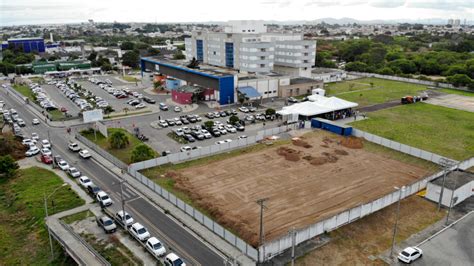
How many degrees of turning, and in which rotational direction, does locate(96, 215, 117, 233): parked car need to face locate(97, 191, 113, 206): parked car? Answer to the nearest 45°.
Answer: approximately 135° to its left

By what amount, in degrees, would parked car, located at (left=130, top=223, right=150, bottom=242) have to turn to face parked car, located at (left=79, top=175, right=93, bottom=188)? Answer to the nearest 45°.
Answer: approximately 180°

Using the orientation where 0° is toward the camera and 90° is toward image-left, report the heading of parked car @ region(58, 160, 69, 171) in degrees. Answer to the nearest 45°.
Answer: approximately 315°

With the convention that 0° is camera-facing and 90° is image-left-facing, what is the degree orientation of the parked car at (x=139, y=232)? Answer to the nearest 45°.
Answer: approximately 315°

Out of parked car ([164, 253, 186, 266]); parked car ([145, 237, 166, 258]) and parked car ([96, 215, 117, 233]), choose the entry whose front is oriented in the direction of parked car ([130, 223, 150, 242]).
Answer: parked car ([96, 215, 117, 233])

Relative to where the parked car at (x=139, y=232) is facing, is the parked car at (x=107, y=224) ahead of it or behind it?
behind

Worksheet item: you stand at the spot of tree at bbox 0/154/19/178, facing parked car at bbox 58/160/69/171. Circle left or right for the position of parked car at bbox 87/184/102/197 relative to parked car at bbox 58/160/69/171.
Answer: right

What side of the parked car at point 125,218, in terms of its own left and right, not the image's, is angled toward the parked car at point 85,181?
back

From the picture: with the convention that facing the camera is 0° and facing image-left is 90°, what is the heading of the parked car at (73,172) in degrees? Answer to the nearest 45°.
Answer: approximately 315°

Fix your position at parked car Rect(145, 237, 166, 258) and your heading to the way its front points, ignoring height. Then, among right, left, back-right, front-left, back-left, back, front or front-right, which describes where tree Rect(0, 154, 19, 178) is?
back

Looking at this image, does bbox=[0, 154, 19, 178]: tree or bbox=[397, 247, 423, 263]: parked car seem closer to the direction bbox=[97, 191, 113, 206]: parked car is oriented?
the parked car

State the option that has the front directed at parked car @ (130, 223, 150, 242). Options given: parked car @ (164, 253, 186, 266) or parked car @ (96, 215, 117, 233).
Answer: parked car @ (96, 215, 117, 233)

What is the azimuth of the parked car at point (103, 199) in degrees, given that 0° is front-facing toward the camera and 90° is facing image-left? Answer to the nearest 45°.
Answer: approximately 315°

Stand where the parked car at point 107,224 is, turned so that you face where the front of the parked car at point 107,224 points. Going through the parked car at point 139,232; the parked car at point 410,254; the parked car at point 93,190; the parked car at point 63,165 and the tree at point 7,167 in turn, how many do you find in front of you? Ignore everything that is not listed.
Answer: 2
